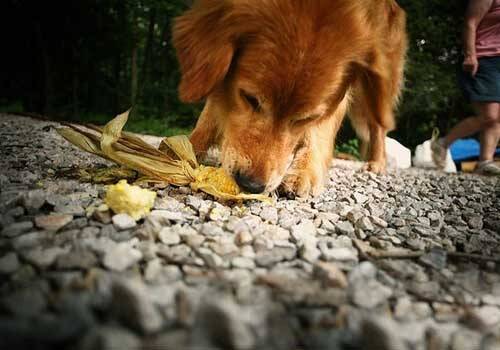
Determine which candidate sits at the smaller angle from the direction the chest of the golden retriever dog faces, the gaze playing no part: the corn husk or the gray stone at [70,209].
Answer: the gray stone

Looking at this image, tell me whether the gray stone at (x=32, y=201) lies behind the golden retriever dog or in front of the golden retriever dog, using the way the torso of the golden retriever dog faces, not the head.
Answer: in front

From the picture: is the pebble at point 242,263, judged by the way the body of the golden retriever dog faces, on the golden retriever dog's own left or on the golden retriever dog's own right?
on the golden retriever dog's own left

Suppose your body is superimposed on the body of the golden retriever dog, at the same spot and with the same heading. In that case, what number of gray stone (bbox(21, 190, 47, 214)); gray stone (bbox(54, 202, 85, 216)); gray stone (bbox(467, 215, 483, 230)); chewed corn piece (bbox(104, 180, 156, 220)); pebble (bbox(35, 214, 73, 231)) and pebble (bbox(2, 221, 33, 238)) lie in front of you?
5

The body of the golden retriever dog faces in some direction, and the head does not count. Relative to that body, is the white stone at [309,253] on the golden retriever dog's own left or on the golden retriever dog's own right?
on the golden retriever dog's own left

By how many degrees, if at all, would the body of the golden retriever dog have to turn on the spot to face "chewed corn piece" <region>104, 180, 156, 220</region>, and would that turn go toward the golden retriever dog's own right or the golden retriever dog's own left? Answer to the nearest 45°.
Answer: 0° — it already faces it

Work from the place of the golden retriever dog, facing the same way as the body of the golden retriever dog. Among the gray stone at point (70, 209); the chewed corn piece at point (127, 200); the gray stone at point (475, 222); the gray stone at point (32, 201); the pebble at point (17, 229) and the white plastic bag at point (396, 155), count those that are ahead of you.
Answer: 4

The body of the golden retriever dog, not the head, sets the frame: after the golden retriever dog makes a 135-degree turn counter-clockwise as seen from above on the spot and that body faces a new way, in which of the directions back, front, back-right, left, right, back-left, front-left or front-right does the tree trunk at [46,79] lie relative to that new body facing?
back-left

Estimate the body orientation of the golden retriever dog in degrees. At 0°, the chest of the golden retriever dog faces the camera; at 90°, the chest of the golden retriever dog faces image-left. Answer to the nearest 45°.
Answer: approximately 45°

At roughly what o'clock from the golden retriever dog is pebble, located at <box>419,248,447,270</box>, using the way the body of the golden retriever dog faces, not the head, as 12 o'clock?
The pebble is roughly at 9 o'clock from the golden retriever dog.

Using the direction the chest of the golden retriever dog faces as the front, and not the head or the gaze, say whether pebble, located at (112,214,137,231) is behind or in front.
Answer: in front

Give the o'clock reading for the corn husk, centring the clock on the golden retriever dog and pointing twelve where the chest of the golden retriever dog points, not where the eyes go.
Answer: The corn husk is roughly at 1 o'clock from the golden retriever dog.
